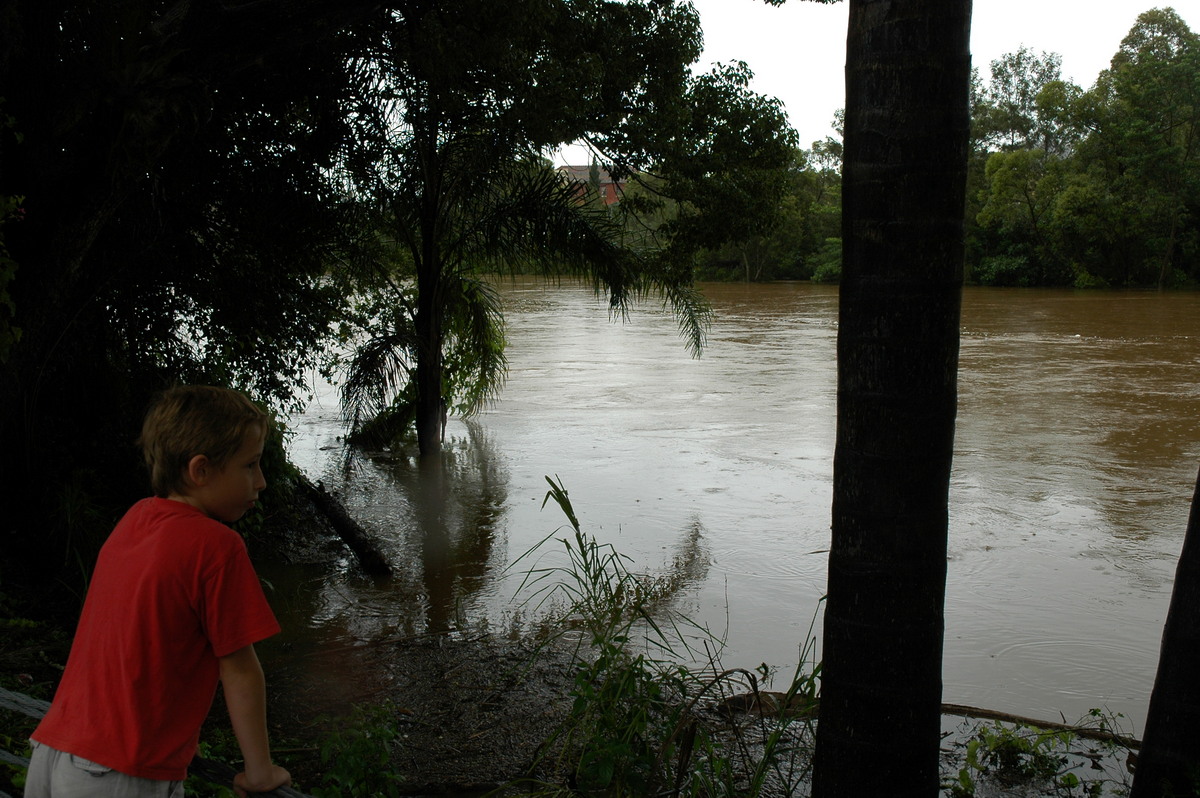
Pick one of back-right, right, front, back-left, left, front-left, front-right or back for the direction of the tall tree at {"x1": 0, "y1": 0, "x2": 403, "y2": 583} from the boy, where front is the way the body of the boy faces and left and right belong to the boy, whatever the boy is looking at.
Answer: front-left

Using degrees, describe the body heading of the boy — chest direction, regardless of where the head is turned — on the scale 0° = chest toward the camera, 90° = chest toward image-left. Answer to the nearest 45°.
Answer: approximately 225°

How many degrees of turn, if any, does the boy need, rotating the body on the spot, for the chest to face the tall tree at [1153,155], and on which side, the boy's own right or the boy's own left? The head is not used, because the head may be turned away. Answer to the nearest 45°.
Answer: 0° — they already face it

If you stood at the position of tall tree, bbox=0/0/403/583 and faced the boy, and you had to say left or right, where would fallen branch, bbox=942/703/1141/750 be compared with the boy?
left

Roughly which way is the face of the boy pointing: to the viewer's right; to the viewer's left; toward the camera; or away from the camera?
to the viewer's right
